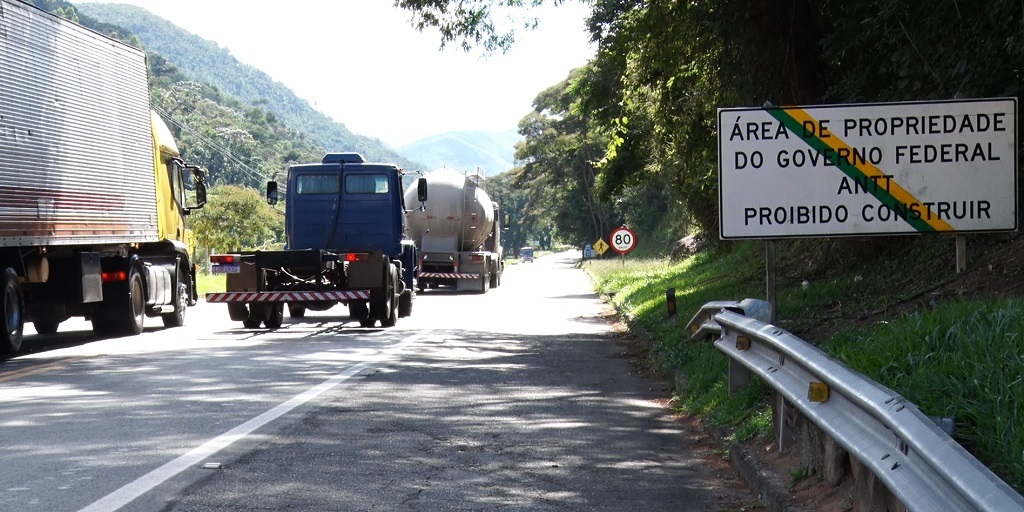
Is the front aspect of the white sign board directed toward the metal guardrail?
yes

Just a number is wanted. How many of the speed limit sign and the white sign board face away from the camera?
0

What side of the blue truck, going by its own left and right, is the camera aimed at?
back

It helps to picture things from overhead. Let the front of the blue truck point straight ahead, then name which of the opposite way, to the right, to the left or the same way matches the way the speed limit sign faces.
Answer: the opposite way

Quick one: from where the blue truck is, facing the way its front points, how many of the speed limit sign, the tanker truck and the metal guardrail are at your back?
1

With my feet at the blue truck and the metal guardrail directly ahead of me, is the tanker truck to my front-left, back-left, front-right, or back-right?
back-left

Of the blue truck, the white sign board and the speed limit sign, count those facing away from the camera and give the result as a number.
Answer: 1

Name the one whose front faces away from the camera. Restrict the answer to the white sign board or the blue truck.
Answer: the blue truck

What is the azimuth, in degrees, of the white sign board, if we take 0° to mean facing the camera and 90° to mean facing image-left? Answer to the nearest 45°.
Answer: approximately 0°

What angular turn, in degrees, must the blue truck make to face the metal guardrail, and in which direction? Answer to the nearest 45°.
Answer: approximately 180°

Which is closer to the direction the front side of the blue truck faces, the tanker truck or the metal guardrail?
the tanker truck

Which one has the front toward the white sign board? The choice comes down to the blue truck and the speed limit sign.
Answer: the speed limit sign

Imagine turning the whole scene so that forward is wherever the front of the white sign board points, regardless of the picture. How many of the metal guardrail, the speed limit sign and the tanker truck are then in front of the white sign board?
1
